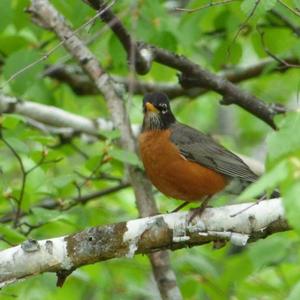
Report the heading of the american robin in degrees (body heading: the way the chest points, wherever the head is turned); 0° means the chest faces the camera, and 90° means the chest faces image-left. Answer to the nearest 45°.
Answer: approximately 45°

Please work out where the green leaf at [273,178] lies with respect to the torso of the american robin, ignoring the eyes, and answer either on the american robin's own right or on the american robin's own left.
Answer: on the american robin's own left
